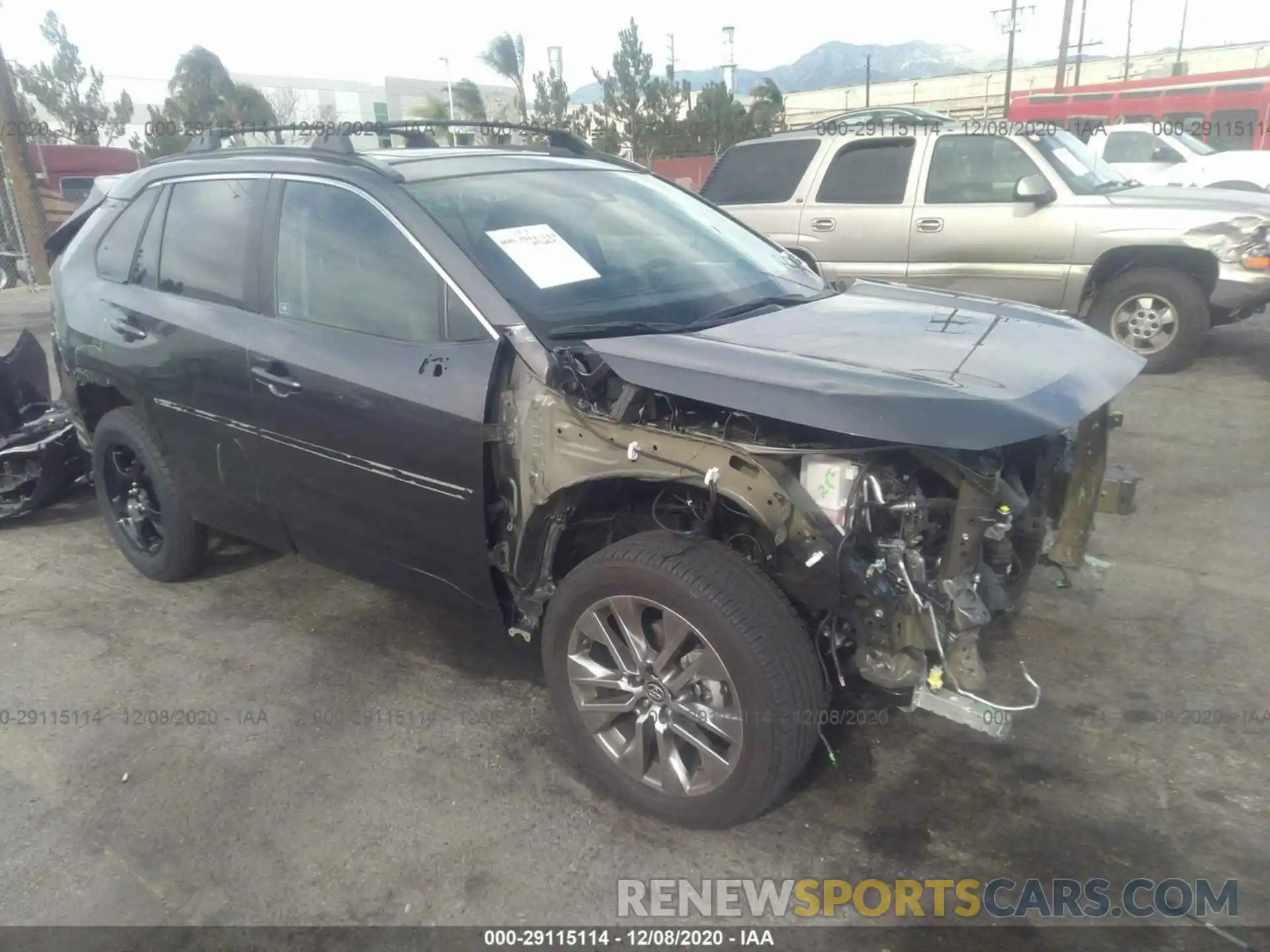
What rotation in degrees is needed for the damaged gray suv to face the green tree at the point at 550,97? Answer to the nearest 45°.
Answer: approximately 135° to its left

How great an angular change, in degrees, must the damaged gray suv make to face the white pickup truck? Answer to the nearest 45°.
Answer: approximately 90° to its left

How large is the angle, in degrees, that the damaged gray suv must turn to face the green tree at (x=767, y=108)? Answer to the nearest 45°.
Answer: approximately 135° to its left

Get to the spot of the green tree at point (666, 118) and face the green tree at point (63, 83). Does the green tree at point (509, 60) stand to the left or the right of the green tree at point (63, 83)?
right

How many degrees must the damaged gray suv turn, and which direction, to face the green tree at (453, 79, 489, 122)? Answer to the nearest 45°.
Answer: approximately 135° to its left

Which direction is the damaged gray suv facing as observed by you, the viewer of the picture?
facing the viewer and to the right of the viewer

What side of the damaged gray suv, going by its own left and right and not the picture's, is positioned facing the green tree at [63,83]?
back

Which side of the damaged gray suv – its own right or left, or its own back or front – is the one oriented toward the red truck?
back

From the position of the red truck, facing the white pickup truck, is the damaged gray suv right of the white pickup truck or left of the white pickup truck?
right

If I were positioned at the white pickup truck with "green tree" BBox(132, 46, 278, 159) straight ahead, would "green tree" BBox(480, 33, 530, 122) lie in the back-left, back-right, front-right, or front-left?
front-right

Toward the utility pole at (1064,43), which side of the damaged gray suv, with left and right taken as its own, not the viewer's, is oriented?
left

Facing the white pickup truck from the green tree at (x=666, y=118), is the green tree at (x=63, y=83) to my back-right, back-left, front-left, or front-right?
back-right
